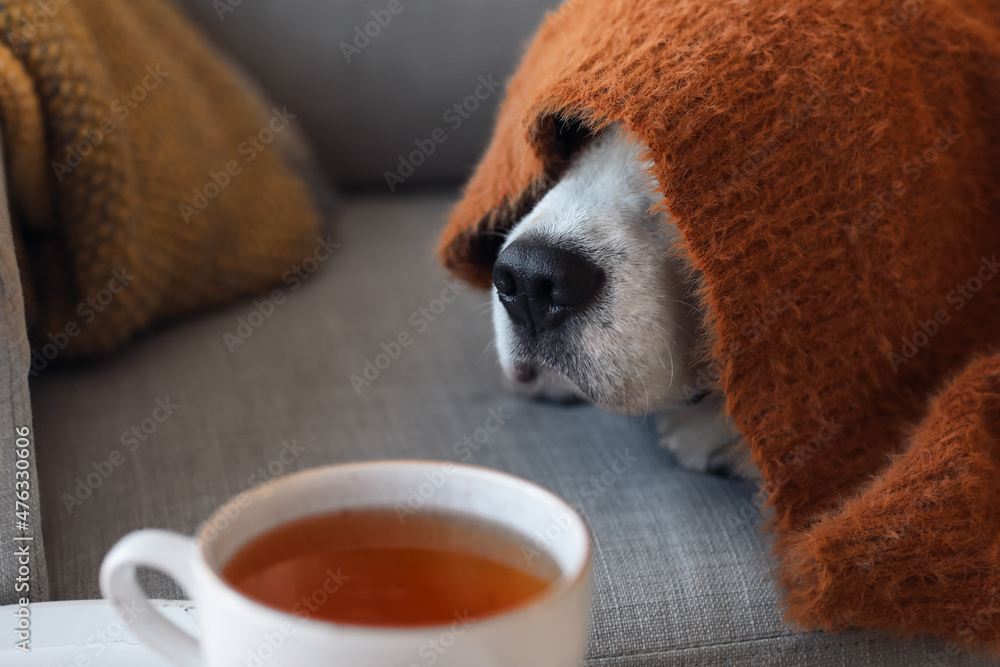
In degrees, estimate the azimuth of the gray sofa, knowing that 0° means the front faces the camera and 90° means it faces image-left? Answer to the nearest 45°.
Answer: approximately 0°

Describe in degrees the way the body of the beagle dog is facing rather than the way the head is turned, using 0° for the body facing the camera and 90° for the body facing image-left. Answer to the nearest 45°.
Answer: approximately 45°
